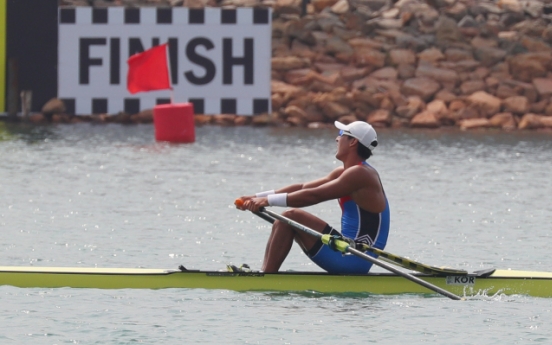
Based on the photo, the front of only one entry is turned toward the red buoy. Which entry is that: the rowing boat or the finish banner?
the finish banner

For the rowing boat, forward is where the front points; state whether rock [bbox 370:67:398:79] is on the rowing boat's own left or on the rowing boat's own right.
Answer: on the rowing boat's own left

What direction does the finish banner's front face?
toward the camera

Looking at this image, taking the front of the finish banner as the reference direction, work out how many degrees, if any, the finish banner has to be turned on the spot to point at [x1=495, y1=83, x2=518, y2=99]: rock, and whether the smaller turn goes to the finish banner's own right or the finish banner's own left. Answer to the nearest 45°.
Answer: approximately 90° to the finish banner's own left

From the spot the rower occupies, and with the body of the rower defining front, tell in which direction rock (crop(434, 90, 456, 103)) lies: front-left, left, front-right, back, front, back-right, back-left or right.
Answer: right

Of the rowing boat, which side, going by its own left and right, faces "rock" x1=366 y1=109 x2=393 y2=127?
left

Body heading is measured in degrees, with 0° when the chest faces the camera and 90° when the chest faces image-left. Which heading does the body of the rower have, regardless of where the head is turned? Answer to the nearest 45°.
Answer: approximately 90°

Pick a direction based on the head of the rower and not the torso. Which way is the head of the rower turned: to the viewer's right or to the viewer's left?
to the viewer's left
